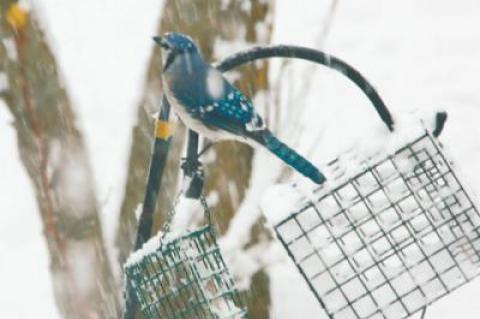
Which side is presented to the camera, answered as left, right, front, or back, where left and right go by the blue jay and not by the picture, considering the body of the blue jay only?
left

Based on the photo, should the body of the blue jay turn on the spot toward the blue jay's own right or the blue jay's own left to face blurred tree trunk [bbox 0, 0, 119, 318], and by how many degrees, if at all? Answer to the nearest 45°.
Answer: approximately 45° to the blue jay's own right

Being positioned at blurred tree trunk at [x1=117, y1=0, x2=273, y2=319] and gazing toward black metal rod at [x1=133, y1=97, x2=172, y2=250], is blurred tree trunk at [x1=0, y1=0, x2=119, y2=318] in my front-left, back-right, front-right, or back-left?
front-right

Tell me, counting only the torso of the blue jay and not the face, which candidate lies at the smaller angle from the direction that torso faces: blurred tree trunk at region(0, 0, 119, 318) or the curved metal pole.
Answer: the blurred tree trunk

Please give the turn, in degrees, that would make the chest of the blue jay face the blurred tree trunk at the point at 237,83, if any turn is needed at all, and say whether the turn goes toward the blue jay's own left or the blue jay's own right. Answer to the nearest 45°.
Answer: approximately 90° to the blue jay's own right
